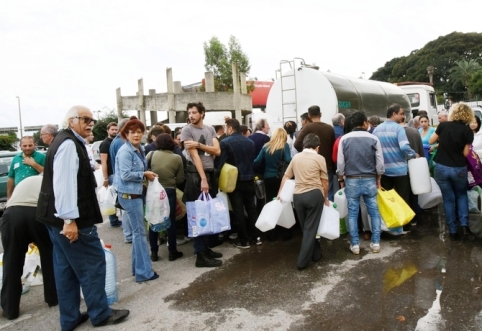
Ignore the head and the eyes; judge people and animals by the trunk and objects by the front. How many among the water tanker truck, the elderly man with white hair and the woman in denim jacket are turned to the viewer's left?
0

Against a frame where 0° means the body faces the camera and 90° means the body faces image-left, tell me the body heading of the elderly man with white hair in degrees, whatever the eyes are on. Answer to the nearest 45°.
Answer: approximately 270°

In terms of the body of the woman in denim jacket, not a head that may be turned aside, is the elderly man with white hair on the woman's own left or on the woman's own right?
on the woman's own right

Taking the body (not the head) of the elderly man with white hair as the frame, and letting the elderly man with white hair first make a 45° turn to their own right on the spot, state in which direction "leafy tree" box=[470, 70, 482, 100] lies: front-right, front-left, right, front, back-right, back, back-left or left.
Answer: left

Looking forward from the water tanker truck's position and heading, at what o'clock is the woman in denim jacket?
The woman in denim jacket is roughly at 5 o'clock from the water tanker truck.

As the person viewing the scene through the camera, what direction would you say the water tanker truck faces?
facing away from the viewer and to the right of the viewer

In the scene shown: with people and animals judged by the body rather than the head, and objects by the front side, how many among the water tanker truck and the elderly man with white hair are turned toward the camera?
0

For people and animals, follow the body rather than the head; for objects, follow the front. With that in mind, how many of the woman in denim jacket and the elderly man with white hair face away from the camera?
0

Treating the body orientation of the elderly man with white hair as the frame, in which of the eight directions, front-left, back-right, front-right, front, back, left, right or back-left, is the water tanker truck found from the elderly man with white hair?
front-left

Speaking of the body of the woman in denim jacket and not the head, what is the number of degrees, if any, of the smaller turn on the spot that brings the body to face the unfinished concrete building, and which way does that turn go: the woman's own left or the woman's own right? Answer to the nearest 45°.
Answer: approximately 135° to the woman's own left

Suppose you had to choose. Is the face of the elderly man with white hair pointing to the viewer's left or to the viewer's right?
to the viewer's right

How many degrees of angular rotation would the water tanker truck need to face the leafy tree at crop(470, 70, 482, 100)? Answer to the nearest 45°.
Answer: approximately 45° to its left

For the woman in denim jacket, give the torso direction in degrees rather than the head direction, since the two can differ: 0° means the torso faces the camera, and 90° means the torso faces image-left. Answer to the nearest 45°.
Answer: approximately 315°

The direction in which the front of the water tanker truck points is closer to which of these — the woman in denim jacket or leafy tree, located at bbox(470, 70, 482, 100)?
the leafy tree
